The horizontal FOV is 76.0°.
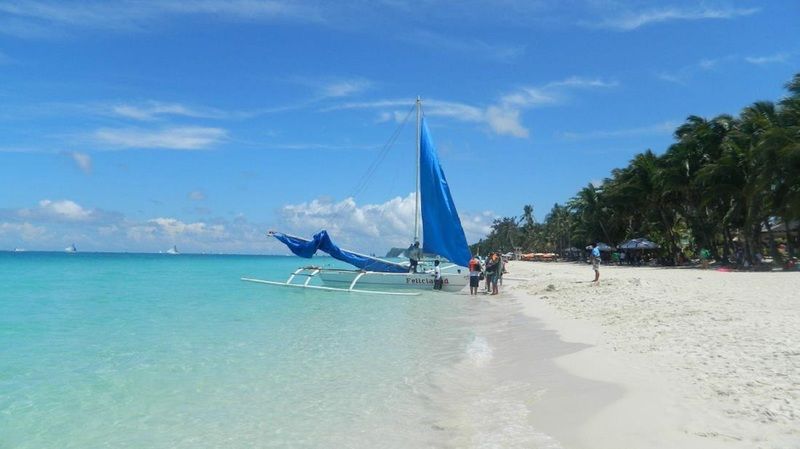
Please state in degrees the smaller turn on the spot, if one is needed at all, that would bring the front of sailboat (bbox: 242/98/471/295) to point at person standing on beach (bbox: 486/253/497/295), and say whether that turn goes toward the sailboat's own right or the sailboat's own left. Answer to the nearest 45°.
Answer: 0° — it already faces them

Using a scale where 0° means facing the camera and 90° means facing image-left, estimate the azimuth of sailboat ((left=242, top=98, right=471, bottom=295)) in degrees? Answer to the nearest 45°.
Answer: approximately 270°

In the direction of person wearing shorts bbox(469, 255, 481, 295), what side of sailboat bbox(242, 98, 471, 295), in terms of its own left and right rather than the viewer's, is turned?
front

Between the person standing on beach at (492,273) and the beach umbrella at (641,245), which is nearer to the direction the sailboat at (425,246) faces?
the person standing on beach

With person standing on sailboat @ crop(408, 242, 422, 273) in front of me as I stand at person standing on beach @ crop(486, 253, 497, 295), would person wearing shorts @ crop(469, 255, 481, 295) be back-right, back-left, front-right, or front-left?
front-left

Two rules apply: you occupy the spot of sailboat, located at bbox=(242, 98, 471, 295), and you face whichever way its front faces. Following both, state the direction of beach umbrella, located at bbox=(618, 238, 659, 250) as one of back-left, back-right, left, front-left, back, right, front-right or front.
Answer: front-left
